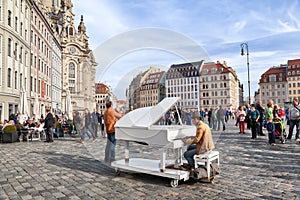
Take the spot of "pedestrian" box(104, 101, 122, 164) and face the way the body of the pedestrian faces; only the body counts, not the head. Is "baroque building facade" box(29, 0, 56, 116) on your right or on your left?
on your left

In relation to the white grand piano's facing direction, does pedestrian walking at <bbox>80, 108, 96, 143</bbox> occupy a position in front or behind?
behind

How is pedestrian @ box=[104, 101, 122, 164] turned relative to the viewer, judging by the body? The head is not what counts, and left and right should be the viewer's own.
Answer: facing away from the viewer and to the right of the viewer

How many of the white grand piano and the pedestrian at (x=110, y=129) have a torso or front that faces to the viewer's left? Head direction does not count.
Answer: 0

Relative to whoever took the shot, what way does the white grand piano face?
facing the viewer and to the right of the viewer

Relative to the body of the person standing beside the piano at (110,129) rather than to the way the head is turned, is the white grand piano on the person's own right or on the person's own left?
on the person's own right

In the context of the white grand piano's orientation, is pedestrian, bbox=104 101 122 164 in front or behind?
behind
